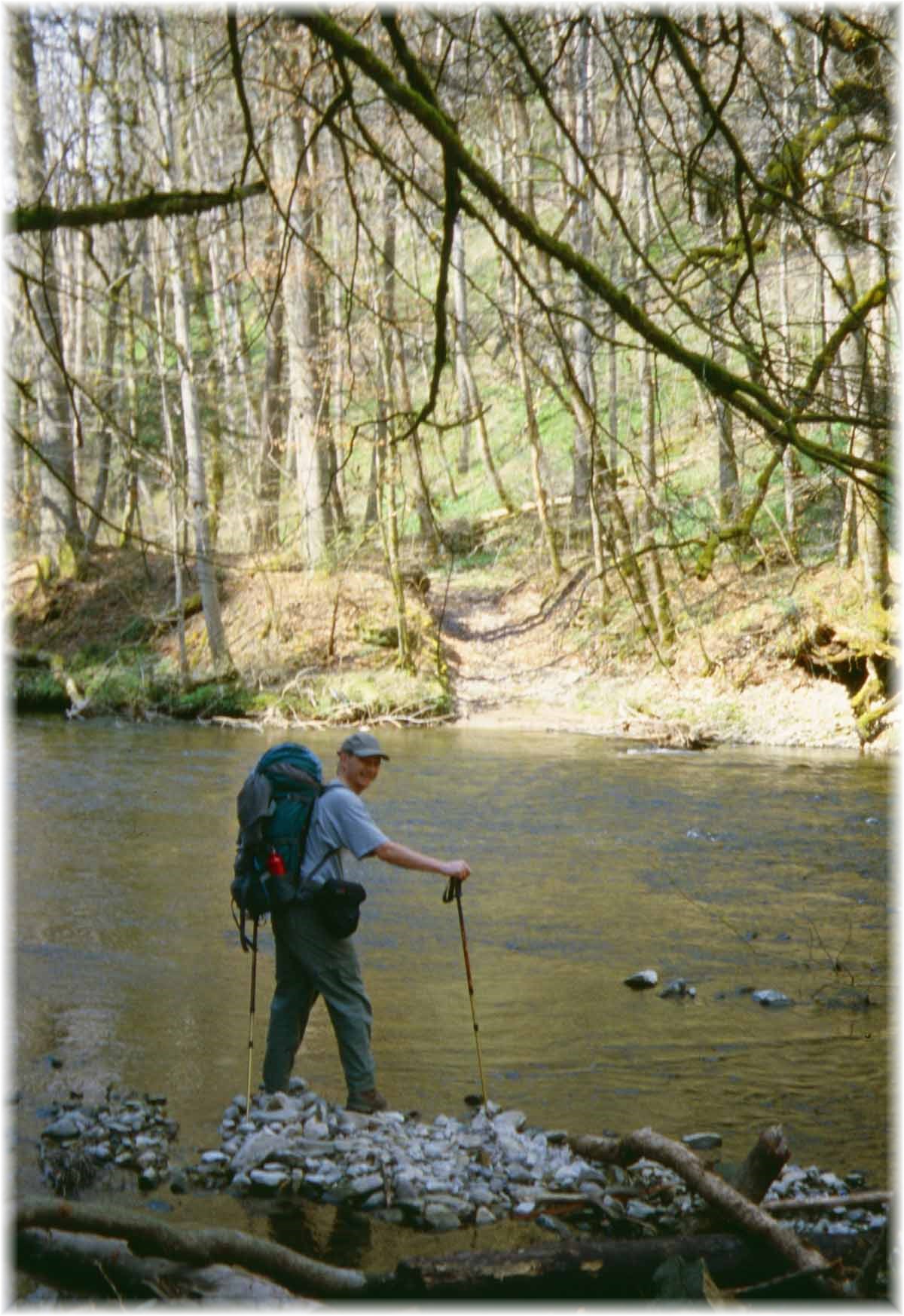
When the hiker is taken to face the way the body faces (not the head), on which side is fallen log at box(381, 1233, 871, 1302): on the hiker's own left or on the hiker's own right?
on the hiker's own right

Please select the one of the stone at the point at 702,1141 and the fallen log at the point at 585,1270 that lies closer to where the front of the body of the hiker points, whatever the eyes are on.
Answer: the stone

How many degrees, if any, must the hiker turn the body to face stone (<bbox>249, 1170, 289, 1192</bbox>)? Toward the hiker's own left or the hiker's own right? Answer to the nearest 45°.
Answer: approximately 90° to the hiker's own right

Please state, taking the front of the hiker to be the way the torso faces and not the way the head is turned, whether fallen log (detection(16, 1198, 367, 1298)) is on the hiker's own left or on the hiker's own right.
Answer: on the hiker's own right

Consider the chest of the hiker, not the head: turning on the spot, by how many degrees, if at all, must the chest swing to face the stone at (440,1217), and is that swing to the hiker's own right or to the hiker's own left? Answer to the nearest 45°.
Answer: approximately 90° to the hiker's own right

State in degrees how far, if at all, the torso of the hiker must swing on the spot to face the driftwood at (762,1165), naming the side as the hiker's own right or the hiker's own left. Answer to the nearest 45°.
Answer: approximately 45° to the hiker's own right

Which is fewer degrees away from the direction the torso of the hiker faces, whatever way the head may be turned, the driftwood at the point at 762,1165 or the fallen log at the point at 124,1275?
the driftwood

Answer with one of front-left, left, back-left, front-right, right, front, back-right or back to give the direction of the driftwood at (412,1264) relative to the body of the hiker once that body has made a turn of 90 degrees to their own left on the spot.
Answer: back

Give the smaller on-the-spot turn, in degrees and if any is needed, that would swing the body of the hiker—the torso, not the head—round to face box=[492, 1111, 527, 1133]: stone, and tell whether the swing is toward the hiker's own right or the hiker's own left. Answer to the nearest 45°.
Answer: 0° — they already face it

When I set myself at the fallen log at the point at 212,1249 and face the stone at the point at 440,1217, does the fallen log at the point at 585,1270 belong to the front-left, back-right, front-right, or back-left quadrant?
front-right

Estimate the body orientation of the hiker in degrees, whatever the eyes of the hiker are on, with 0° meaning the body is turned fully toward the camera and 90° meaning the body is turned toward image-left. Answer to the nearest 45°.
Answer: approximately 270°
